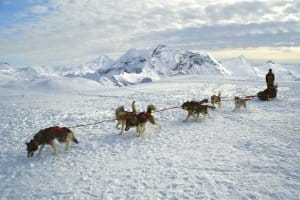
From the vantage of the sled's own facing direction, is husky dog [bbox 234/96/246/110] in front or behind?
in front

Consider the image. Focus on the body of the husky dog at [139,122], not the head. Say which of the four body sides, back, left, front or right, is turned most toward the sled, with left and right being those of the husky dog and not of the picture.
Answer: back

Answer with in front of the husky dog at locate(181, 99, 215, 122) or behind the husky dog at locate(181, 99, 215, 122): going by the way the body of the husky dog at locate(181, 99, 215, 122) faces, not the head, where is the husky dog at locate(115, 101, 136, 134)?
in front

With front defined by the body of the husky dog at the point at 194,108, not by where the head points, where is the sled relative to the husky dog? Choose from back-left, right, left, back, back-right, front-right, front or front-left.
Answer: back-right

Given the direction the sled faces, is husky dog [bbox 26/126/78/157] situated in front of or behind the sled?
in front

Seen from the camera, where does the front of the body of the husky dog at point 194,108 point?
to the viewer's left

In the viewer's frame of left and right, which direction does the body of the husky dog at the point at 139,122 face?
facing the viewer and to the left of the viewer

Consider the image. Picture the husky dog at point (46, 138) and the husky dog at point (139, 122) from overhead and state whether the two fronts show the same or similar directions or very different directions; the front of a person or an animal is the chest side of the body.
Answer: same or similar directions

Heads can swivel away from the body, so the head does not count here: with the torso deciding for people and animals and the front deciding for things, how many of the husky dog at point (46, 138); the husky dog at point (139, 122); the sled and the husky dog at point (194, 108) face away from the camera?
0

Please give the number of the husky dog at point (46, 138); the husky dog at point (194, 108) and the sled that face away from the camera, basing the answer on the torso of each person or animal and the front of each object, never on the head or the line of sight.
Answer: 0
